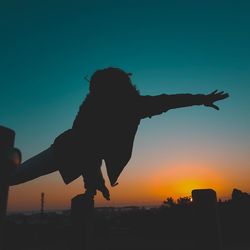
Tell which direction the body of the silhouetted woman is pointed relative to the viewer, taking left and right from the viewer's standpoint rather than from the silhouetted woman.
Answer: facing to the right of the viewer
